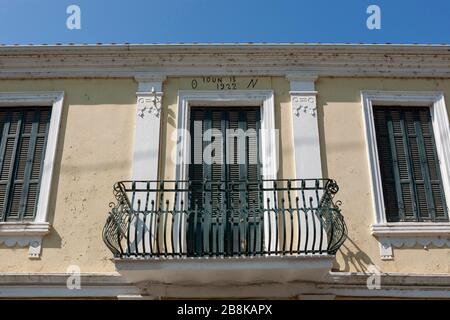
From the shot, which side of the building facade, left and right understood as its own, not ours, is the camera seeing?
front
